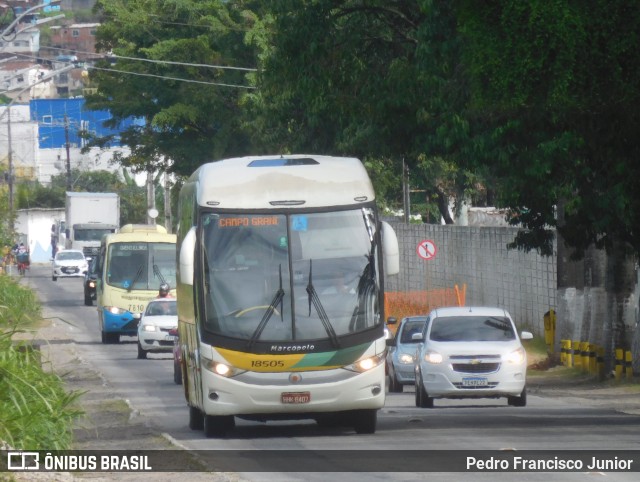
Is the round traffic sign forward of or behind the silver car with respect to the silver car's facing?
behind

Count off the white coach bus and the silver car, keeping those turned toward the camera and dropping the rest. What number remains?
2

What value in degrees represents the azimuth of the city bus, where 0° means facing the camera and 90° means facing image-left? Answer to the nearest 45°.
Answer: approximately 0°

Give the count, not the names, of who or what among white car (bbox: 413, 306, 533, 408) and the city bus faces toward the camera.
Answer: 2

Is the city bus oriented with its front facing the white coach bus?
yes

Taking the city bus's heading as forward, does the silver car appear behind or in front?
in front

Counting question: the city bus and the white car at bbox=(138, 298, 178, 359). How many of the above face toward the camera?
2

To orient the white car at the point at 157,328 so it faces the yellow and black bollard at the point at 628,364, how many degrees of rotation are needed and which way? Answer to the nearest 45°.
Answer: approximately 45° to its left

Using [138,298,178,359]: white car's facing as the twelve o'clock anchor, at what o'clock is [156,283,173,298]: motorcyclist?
The motorcyclist is roughly at 6 o'clock from the white car.
